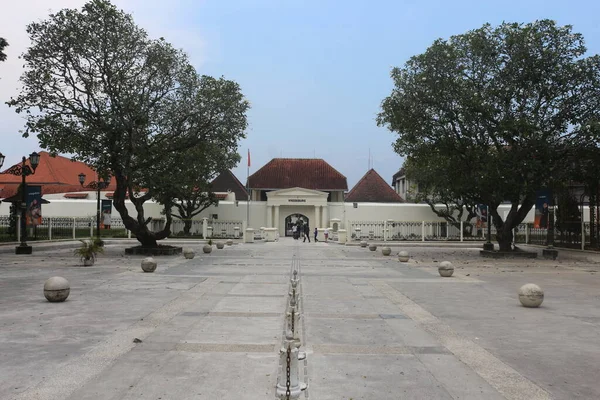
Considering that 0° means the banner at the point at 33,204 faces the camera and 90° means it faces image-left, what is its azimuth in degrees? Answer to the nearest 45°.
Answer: approximately 0°

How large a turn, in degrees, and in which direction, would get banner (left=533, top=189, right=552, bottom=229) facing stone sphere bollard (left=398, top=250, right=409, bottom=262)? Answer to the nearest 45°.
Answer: approximately 45° to its right

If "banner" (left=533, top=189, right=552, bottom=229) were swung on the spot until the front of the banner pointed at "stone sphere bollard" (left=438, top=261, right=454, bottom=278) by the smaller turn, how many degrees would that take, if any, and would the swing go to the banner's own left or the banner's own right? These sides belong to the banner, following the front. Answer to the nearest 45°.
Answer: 0° — it already faces it

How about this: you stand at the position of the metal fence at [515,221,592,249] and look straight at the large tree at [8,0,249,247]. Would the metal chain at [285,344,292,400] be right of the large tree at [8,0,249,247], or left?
left

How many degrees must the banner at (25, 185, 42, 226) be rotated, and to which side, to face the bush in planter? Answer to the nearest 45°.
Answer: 0° — it already faces it

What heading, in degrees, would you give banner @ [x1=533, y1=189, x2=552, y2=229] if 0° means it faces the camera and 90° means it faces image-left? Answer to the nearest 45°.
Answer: approximately 0°

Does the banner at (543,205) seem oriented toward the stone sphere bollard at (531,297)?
yes

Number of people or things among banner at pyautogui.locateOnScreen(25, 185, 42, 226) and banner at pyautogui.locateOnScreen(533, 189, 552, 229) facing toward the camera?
2

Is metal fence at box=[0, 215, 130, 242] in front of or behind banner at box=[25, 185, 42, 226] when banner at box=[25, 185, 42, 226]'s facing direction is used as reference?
behind
